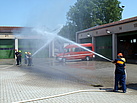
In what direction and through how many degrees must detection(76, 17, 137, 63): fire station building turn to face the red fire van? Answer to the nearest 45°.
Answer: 0° — it already faces it

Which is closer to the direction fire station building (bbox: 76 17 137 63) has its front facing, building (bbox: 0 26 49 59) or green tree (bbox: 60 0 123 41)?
the building

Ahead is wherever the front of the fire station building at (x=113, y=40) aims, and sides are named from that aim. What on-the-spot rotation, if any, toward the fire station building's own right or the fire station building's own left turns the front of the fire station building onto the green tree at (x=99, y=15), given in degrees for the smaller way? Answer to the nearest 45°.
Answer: approximately 135° to the fire station building's own right

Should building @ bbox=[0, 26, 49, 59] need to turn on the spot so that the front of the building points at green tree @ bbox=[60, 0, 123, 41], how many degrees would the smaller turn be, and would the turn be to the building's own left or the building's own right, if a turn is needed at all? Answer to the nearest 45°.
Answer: approximately 90° to the building's own left

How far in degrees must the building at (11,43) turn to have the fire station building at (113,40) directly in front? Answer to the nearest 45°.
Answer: approximately 45° to its left

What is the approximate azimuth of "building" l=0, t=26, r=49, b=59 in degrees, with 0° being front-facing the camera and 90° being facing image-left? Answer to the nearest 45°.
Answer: approximately 0°

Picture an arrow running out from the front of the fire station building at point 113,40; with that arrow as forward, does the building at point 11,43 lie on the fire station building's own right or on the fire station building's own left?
on the fire station building's own right

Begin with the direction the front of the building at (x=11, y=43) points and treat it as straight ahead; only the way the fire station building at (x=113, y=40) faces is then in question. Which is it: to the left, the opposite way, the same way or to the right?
to the right
